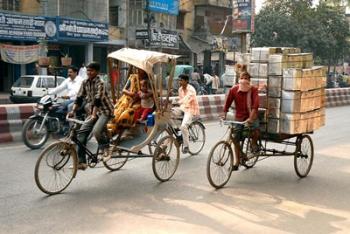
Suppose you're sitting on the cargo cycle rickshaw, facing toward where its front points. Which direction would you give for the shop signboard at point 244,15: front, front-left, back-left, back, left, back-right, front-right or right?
back-right

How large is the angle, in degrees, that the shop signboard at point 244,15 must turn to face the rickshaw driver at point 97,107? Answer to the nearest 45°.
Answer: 0° — it already faces them

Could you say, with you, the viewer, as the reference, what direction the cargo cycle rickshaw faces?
facing the viewer and to the left of the viewer

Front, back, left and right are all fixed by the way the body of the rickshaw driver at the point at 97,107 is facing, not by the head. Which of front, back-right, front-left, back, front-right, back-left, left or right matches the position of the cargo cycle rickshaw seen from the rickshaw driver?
back-left

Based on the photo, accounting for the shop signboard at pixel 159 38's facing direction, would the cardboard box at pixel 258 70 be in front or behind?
in front

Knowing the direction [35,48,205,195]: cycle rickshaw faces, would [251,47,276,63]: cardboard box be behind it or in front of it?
behind

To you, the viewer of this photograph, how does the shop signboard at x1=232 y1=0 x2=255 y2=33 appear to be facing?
facing the viewer

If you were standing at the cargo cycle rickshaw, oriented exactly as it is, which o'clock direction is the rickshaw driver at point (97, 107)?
The rickshaw driver is roughly at 1 o'clock from the cargo cycle rickshaw.

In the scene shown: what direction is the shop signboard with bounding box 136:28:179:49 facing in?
toward the camera

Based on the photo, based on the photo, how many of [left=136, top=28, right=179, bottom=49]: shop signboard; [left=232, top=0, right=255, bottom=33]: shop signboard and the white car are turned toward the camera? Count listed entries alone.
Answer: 2

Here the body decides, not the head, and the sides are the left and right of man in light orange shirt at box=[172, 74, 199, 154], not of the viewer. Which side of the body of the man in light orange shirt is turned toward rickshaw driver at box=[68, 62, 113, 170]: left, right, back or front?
front
